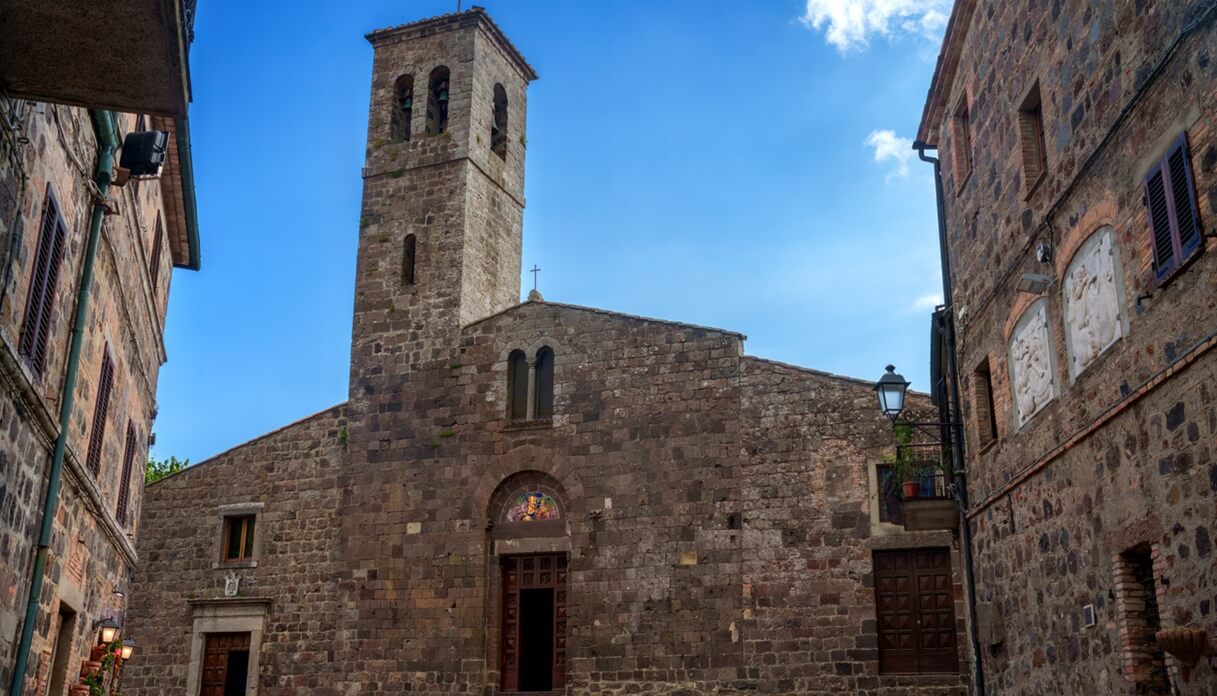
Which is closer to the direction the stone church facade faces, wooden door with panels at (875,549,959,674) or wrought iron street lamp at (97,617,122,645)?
the wrought iron street lamp

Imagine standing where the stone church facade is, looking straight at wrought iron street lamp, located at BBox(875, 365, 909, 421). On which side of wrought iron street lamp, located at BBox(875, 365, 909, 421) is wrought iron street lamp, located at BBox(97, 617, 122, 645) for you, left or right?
right

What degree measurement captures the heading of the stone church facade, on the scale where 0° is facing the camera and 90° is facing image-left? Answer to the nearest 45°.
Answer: approximately 0°

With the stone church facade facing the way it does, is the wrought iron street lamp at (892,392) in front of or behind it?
in front

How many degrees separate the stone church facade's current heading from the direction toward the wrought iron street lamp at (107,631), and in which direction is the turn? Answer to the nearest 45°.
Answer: approximately 45° to its right
